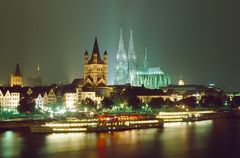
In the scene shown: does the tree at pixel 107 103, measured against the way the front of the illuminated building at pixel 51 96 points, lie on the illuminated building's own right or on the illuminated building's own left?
on the illuminated building's own left

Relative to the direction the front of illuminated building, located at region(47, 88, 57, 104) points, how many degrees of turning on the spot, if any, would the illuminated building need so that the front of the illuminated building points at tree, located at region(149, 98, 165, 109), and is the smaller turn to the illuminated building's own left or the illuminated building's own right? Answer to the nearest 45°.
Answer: approximately 90° to the illuminated building's own left

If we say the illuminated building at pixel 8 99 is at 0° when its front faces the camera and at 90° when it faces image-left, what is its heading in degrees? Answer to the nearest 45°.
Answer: approximately 0°

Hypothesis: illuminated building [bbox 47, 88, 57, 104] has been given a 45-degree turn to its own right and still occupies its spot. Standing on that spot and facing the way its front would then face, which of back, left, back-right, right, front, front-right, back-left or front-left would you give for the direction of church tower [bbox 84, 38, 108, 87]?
back

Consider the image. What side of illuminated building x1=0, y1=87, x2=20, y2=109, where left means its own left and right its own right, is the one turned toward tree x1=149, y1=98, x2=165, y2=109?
left
